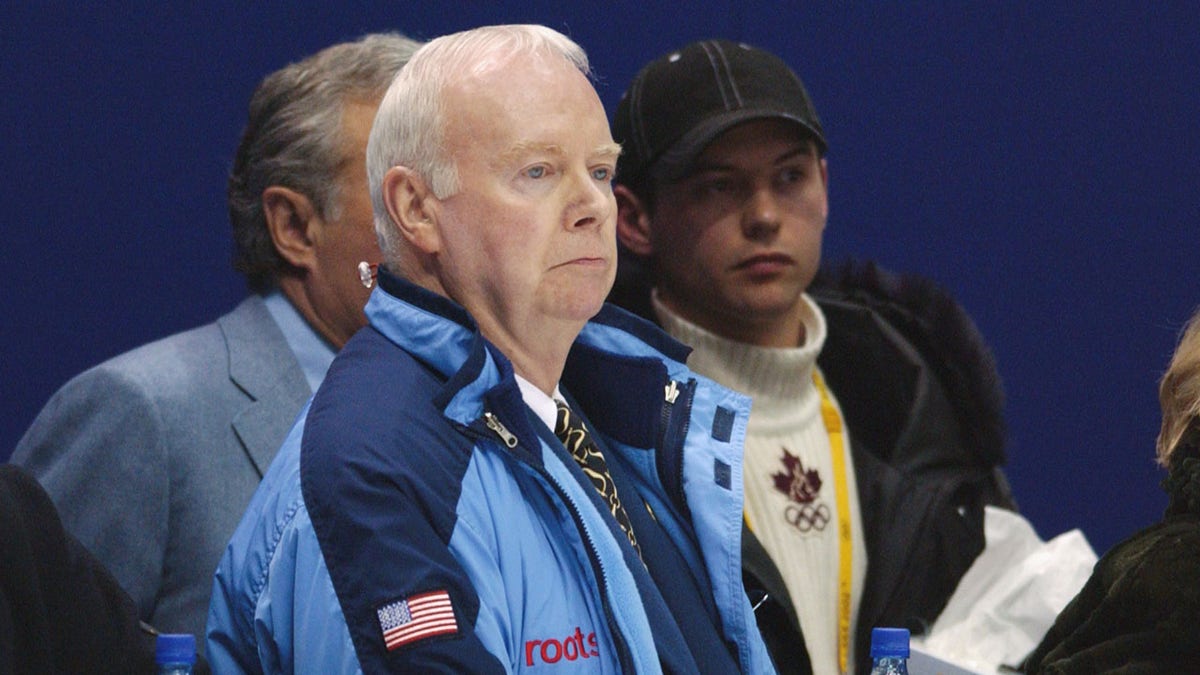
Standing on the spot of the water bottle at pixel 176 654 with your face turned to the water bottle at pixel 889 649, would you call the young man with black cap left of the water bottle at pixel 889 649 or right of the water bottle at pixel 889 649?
left

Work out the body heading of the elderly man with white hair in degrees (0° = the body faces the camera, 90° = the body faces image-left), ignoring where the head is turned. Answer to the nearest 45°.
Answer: approximately 315°

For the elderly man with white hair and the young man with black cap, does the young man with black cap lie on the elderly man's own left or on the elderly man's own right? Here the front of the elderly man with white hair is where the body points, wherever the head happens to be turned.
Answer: on the elderly man's own left

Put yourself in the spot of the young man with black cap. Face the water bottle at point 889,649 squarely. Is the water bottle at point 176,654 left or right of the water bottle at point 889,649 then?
right
